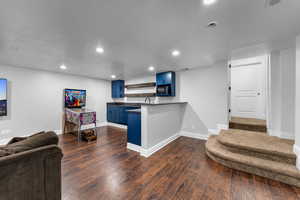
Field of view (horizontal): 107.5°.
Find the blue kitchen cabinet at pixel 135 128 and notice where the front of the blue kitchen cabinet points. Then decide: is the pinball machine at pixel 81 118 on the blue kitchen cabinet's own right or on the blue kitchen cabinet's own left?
on the blue kitchen cabinet's own right

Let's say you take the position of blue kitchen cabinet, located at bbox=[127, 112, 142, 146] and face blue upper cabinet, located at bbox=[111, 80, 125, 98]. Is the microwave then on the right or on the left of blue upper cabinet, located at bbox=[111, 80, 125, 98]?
right

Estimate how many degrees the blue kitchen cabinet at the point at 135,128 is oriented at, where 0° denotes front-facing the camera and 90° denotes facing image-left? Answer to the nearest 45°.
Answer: approximately 45°

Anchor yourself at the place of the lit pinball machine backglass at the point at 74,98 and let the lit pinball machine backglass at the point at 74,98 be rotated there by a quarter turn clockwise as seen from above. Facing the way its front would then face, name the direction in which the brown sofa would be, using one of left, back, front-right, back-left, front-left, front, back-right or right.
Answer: front-left

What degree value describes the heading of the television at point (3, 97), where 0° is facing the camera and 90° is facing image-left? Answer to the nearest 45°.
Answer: approximately 315°

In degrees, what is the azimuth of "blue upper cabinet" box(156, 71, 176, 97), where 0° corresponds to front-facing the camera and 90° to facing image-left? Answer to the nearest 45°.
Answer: approximately 45°

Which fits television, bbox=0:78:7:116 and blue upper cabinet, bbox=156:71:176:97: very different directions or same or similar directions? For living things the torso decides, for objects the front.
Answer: very different directions

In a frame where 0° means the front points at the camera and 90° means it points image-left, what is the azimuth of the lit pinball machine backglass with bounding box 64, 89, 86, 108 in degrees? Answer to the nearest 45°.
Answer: approximately 315°

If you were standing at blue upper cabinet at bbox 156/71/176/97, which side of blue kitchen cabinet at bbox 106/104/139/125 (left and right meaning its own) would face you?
left

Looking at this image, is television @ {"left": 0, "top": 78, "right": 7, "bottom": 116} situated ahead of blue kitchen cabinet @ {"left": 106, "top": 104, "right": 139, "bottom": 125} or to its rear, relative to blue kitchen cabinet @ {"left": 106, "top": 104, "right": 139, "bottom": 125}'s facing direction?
ahead
